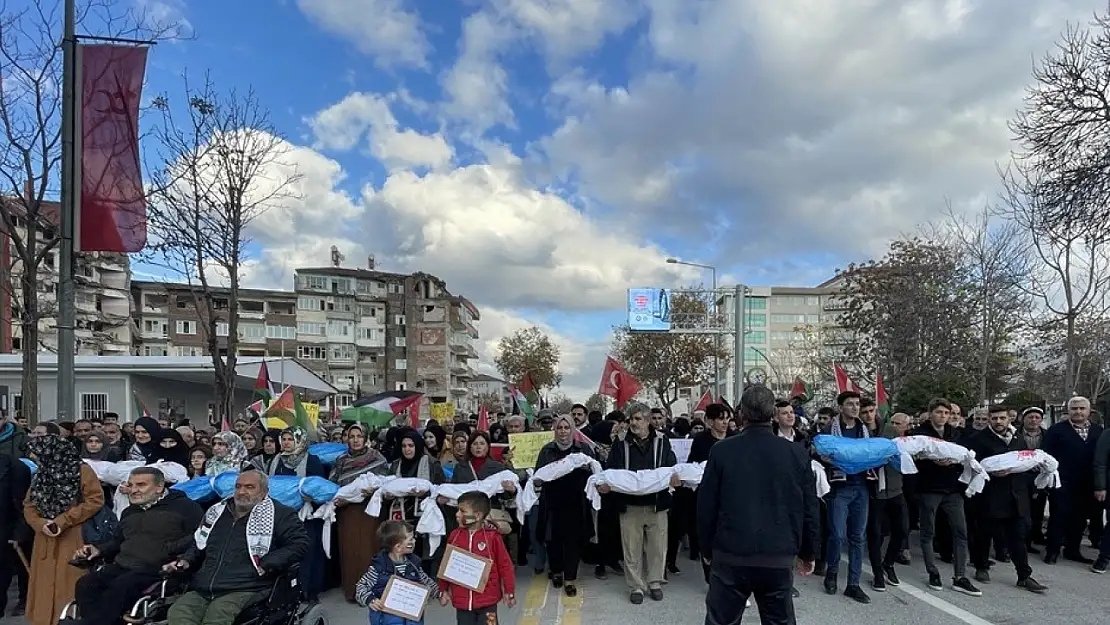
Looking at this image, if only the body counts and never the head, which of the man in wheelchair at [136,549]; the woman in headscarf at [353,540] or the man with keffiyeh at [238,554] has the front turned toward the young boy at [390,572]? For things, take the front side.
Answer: the woman in headscarf

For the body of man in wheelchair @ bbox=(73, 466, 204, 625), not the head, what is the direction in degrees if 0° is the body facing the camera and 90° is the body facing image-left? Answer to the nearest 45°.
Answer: approximately 45°

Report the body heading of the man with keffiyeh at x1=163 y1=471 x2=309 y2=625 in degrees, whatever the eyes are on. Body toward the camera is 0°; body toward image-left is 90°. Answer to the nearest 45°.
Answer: approximately 45°

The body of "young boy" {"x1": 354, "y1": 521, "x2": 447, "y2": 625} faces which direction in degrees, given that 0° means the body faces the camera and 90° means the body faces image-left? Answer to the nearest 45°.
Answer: approximately 315°

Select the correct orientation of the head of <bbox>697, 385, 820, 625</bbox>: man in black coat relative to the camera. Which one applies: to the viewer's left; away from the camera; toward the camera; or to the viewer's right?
away from the camera

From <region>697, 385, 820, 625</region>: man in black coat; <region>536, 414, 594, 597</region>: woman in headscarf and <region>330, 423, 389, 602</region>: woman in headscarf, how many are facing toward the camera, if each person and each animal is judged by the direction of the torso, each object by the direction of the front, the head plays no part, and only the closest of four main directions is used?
2

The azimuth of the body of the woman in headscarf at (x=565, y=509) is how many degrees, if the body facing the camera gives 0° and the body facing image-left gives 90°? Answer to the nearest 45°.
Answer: approximately 0°
